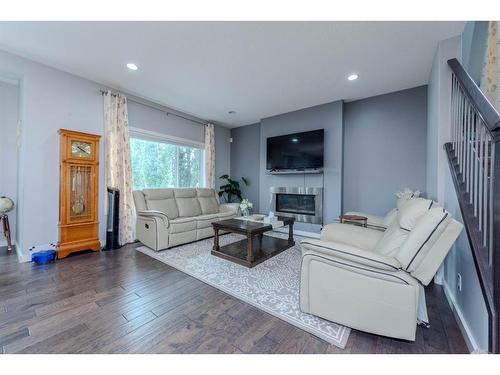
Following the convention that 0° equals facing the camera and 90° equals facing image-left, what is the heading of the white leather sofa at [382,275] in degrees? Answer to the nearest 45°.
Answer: approximately 90°

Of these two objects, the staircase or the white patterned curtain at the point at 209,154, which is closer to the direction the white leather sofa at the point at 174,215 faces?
the staircase

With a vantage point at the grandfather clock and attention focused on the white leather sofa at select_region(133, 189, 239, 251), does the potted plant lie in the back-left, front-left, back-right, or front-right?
front-left

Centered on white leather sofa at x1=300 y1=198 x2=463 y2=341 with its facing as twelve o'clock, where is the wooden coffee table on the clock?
The wooden coffee table is roughly at 1 o'clock from the white leather sofa.

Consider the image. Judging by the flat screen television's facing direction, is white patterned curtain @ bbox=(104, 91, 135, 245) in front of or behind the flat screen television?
in front

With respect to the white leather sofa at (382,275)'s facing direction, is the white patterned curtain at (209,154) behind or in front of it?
in front

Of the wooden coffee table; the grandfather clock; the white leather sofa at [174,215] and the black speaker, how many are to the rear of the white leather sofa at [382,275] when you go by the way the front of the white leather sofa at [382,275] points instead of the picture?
0

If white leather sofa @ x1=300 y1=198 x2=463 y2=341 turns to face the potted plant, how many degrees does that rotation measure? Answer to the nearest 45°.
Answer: approximately 45° to its right

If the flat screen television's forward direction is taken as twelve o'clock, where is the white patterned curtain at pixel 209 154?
The white patterned curtain is roughly at 2 o'clock from the flat screen television.

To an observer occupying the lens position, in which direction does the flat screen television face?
facing the viewer and to the left of the viewer

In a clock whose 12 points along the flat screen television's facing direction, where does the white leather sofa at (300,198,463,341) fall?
The white leather sofa is roughly at 10 o'clock from the flat screen television.

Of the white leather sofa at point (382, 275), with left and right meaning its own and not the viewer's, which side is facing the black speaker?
front

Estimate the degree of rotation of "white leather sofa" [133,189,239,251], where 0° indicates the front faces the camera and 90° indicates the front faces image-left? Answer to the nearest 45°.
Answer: approximately 315°
